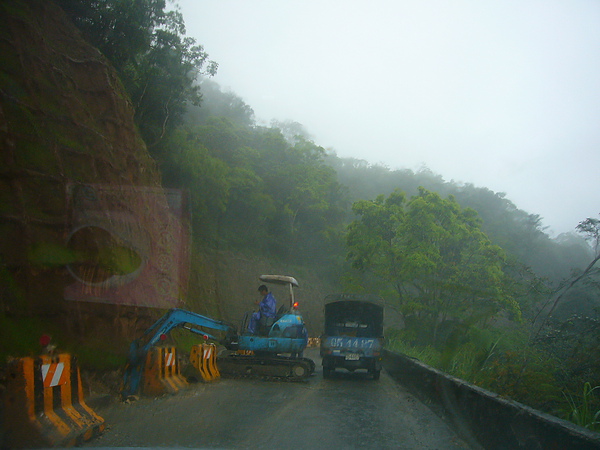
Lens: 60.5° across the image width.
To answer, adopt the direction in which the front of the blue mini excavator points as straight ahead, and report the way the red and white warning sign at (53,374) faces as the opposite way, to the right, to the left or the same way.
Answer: to the left

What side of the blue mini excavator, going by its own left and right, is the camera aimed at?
left

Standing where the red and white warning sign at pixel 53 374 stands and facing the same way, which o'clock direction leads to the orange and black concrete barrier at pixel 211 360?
The orange and black concrete barrier is roughly at 7 o'clock from the red and white warning sign.

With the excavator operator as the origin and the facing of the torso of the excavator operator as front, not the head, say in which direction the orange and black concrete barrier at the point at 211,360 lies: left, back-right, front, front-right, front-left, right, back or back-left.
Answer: front-left

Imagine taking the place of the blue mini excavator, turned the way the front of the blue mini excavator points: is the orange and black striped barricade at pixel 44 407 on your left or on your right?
on your left

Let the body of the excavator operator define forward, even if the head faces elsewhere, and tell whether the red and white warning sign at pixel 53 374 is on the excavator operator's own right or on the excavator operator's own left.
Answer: on the excavator operator's own left

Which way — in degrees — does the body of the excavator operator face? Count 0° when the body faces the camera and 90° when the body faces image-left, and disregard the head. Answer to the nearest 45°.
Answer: approximately 90°

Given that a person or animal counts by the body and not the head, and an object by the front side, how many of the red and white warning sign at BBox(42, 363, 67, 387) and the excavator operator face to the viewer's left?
1

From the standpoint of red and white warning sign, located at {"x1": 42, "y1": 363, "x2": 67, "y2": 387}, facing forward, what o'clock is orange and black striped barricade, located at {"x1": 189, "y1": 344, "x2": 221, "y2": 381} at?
The orange and black striped barricade is roughly at 7 o'clock from the red and white warning sign.

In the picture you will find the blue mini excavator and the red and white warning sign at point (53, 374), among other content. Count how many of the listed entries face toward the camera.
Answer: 1
